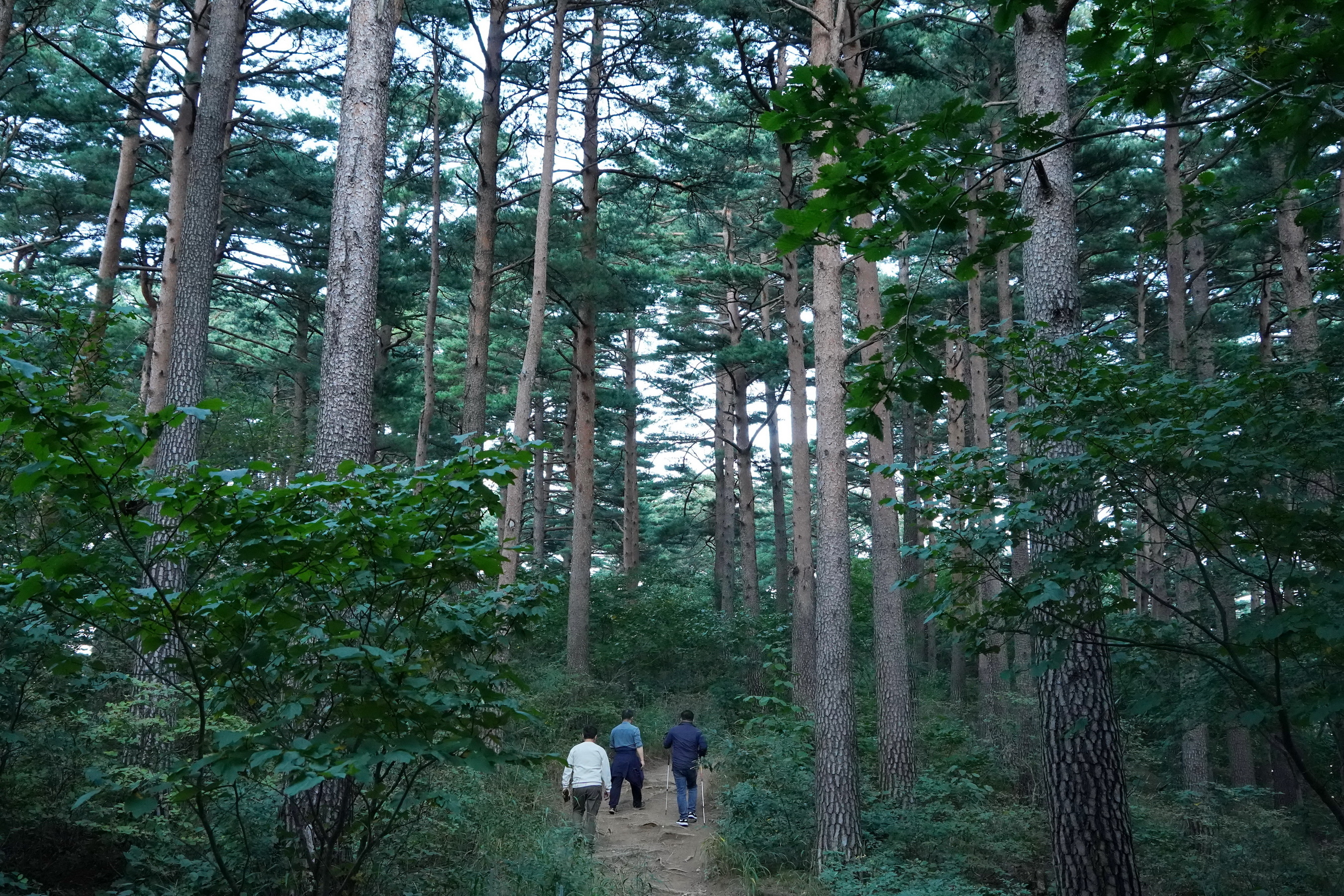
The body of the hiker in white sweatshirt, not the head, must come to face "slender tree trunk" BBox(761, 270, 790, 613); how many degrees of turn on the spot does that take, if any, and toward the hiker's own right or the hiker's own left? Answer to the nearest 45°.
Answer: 0° — they already face it

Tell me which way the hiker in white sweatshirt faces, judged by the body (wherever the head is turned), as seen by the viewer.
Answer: away from the camera

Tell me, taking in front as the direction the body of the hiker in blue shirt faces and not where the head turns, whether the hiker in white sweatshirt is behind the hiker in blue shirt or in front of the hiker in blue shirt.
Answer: behind

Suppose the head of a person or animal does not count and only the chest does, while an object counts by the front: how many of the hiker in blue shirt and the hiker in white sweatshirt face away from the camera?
2

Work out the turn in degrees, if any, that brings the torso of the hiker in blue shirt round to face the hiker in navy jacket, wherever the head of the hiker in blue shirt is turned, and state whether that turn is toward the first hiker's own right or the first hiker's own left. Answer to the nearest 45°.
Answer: approximately 135° to the first hiker's own right

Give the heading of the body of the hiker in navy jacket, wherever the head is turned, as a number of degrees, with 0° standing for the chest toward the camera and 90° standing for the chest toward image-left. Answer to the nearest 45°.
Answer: approximately 180°

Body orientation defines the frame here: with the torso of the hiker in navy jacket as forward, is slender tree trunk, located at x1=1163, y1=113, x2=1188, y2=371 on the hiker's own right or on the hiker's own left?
on the hiker's own right

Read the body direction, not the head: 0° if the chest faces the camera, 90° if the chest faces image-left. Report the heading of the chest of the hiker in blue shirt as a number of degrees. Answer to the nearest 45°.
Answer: approximately 180°

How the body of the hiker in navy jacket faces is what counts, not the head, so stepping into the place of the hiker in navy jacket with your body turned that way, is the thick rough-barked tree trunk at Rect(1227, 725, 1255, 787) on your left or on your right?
on your right

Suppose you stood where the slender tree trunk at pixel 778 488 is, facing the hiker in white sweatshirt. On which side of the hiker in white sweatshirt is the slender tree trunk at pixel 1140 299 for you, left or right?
left
